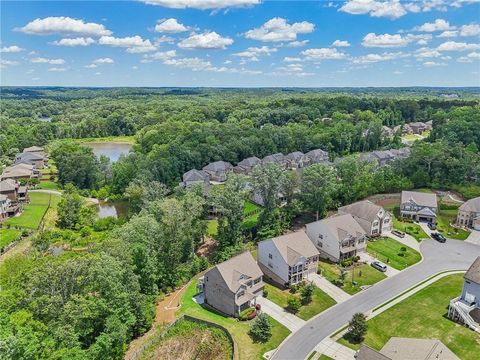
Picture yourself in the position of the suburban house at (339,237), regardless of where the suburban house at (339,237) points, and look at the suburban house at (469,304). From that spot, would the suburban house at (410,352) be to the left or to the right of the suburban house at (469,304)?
right

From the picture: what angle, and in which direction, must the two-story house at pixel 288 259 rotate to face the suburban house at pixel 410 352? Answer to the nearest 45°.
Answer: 0° — it already faces it

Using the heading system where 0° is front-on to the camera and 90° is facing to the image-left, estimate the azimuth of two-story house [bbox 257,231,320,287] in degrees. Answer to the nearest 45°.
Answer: approximately 315°

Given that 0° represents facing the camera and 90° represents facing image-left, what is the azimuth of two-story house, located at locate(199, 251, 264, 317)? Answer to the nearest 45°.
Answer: approximately 315°

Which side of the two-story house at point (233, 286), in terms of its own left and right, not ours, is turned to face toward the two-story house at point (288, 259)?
left

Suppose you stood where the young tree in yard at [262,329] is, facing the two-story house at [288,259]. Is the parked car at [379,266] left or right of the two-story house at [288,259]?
right

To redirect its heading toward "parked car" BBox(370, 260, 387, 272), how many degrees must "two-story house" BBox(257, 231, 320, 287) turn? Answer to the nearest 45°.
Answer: approximately 45° to its left

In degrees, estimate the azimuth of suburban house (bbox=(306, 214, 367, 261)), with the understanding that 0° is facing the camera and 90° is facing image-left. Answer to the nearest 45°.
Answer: approximately 315°
